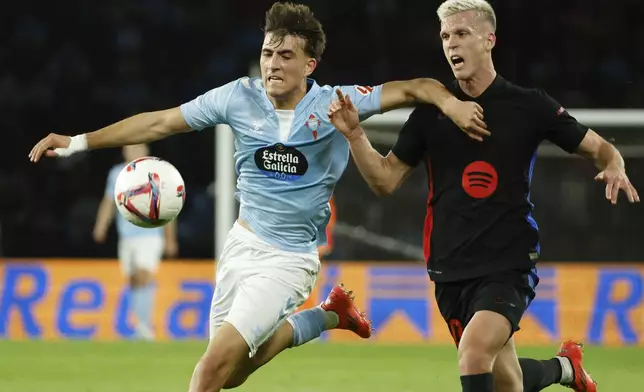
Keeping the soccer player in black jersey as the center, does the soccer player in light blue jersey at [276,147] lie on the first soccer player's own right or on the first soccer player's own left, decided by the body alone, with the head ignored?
on the first soccer player's own right

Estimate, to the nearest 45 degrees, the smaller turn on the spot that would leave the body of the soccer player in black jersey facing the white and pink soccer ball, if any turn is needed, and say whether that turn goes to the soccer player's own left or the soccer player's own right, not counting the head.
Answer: approximately 90° to the soccer player's own right

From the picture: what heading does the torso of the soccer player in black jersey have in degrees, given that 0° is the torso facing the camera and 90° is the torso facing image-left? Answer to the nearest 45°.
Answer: approximately 0°
